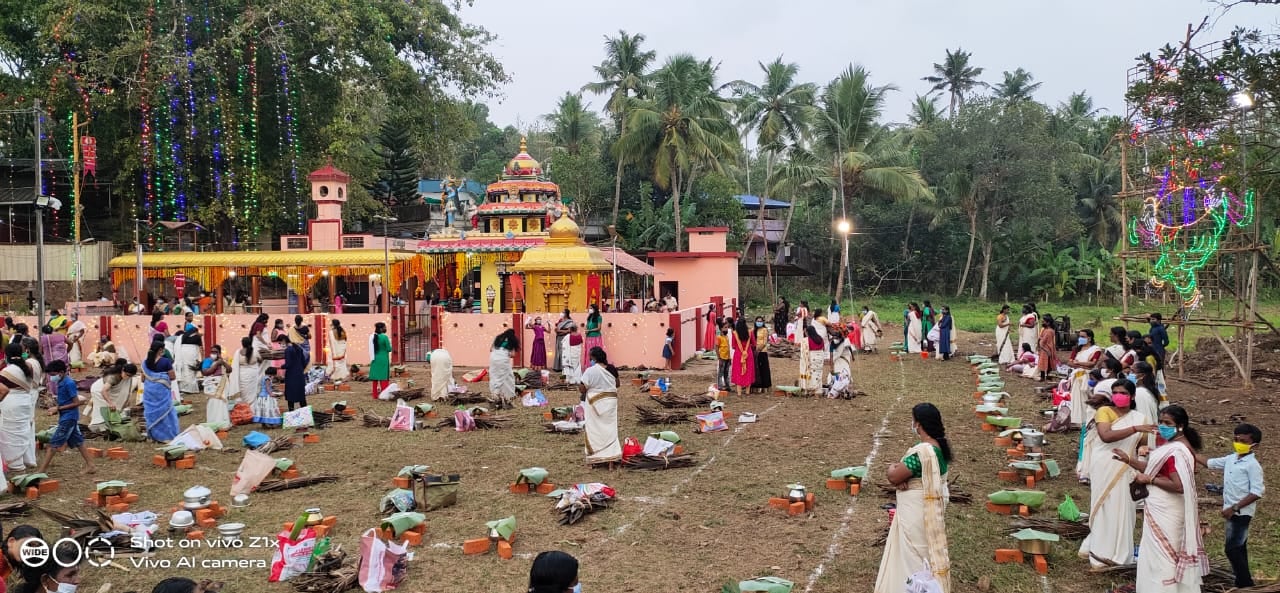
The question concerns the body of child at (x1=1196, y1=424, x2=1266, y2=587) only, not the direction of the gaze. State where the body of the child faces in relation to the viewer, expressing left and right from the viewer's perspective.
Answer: facing the viewer and to the left of the viewer

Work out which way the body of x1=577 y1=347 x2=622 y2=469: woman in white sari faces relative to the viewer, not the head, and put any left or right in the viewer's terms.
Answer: facing away from the viewer and to the left of the viewer

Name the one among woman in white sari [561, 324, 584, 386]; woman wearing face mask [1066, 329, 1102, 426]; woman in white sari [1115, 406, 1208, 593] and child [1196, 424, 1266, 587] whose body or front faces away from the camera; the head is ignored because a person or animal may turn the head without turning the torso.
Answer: woman in white sari [561, 324, 584, 386]

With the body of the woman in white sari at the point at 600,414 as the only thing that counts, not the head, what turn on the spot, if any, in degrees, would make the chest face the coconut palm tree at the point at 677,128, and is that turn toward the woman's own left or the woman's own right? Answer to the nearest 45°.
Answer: approximately 45° to the woman's own right

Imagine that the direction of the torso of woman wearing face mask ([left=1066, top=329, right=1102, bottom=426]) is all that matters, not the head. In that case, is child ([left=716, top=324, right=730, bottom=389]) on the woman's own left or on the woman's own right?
on the woman's own right

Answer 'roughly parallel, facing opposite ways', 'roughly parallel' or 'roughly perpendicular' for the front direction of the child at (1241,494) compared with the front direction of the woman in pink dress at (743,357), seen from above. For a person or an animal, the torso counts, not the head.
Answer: roughly perpendicular

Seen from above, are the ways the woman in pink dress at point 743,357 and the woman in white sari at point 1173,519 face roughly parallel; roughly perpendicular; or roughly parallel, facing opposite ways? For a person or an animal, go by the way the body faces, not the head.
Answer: roughly perpendicular

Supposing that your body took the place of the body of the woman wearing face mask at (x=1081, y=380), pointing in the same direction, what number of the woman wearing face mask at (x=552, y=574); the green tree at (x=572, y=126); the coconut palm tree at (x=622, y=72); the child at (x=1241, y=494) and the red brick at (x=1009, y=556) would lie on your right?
2

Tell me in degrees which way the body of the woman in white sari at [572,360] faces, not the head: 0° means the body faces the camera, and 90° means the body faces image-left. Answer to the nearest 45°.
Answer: approximately 180°

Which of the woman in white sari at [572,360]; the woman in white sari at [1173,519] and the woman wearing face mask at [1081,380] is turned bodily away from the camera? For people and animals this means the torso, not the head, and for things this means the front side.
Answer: the woman in white sari at [572,360]

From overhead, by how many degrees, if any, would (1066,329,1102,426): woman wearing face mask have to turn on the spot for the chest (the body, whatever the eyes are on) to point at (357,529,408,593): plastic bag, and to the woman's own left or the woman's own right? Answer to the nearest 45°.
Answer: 0° — they already face it

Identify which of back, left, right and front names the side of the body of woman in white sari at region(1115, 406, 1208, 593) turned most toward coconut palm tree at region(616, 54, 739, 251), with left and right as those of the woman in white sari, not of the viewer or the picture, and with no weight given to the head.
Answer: right

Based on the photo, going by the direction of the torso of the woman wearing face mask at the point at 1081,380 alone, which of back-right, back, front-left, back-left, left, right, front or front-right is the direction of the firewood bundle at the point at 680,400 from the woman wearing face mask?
front-right

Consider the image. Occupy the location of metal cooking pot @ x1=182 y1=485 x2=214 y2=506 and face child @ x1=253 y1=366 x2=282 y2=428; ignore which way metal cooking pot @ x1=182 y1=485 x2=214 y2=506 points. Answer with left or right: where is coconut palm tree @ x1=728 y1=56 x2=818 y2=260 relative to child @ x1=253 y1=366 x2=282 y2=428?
right

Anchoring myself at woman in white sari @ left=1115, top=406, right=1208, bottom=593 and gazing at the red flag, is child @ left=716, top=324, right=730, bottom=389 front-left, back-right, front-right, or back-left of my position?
front-right

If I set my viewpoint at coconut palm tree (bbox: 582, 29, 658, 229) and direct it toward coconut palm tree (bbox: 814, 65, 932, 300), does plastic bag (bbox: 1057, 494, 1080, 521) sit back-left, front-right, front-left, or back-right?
front-right
